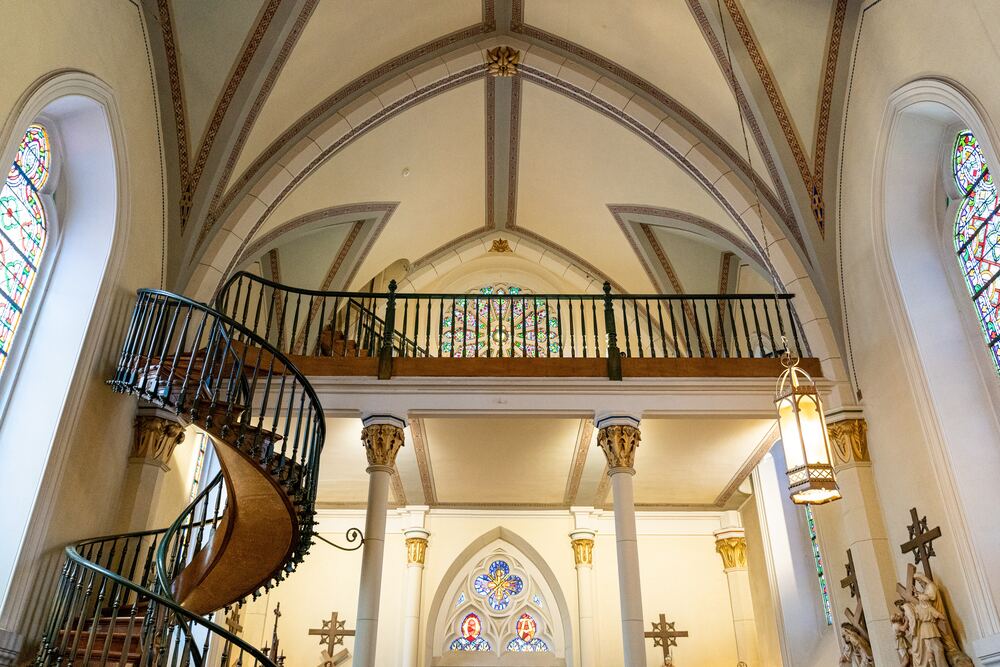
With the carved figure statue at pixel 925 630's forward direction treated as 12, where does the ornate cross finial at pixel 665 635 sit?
The ornate cross finial is roughly at 3 o'clock from the carved figure statue.

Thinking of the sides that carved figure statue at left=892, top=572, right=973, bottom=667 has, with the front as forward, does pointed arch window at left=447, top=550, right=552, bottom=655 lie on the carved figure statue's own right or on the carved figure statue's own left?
on the carved figure statue's own right

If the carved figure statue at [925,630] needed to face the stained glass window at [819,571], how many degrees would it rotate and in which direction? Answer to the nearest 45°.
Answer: approximately 135° to its right

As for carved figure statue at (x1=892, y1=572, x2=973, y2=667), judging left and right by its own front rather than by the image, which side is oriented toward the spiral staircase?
front

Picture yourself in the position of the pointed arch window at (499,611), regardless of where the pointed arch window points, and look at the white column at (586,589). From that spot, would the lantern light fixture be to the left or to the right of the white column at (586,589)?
right

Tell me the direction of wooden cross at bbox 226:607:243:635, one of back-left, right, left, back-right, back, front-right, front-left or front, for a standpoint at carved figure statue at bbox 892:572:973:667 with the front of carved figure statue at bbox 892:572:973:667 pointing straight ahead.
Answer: front-right

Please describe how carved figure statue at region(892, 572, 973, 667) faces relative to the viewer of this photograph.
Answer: facing the viewer and to the left of the viewer

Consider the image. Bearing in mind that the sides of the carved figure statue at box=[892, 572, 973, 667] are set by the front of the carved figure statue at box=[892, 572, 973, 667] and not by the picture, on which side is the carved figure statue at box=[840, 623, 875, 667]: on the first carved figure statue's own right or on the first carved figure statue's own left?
on the first carved figure statue's own right

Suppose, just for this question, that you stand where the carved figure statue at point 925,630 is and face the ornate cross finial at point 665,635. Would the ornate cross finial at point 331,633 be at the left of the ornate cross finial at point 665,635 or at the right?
left

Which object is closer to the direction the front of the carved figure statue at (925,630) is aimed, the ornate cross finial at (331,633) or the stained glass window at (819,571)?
the ornate cross finial

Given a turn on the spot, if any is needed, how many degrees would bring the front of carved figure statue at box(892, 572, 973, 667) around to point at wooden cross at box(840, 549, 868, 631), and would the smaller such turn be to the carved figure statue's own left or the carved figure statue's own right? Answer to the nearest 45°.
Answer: approximately 90° to the carved figure statue's own right
